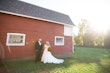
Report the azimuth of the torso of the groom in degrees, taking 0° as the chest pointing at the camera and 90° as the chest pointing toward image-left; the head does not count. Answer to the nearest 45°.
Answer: approximately 315°

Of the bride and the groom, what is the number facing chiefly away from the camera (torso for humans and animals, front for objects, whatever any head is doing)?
0
